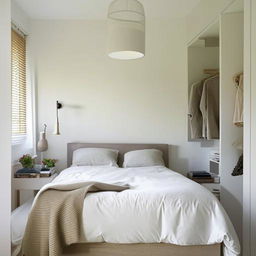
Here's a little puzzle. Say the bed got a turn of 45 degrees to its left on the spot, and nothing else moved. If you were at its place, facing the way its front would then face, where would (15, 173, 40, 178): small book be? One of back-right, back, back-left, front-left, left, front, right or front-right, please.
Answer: back

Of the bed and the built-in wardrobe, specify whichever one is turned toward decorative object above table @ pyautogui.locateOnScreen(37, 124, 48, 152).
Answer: the built-in wardrobe

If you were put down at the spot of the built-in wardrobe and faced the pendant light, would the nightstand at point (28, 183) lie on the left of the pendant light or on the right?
right

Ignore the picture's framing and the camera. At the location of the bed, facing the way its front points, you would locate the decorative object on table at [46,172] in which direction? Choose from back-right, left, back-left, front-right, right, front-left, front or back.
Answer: back-right

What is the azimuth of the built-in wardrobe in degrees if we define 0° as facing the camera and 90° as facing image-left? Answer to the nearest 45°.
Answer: approximately 90°

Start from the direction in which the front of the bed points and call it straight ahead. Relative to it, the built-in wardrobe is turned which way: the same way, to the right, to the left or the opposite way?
to the right

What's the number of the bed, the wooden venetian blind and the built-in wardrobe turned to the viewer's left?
1

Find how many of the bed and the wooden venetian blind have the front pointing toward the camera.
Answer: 1

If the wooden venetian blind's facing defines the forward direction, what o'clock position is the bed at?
The bed is roughly at 2 o'clock from the wooden venetian blind.

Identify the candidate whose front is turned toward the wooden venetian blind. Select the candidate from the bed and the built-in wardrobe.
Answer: the built-in wardrobe

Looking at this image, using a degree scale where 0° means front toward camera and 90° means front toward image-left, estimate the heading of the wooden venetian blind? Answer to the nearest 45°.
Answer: approximately 270°

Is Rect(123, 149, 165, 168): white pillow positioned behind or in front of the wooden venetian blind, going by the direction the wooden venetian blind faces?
in front

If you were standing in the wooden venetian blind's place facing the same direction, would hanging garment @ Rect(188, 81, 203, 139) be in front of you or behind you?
in front
